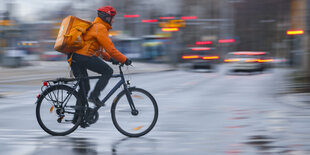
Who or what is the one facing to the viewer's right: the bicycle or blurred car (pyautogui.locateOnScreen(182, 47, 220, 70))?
the bicycle

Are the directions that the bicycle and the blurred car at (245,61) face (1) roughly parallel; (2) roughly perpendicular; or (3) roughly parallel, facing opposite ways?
roughly perpendicular

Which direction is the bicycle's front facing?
to the viewer's right

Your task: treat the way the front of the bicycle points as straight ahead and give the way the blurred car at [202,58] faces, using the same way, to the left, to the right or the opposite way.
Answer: to the left

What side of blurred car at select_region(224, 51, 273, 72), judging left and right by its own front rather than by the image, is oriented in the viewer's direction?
back

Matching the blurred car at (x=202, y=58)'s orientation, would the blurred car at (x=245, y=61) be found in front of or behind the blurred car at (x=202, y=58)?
behind

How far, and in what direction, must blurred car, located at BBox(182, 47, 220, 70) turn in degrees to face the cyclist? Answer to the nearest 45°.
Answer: approximately 180°

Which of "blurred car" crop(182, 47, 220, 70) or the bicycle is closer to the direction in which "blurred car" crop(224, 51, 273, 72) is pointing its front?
the blurred car

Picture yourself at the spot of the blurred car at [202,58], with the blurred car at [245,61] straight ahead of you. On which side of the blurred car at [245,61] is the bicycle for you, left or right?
right

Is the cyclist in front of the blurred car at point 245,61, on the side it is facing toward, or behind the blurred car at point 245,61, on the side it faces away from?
behind

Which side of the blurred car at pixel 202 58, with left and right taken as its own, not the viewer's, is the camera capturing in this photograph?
back

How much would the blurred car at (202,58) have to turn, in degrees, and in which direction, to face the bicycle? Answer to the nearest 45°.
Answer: approximately 180°
